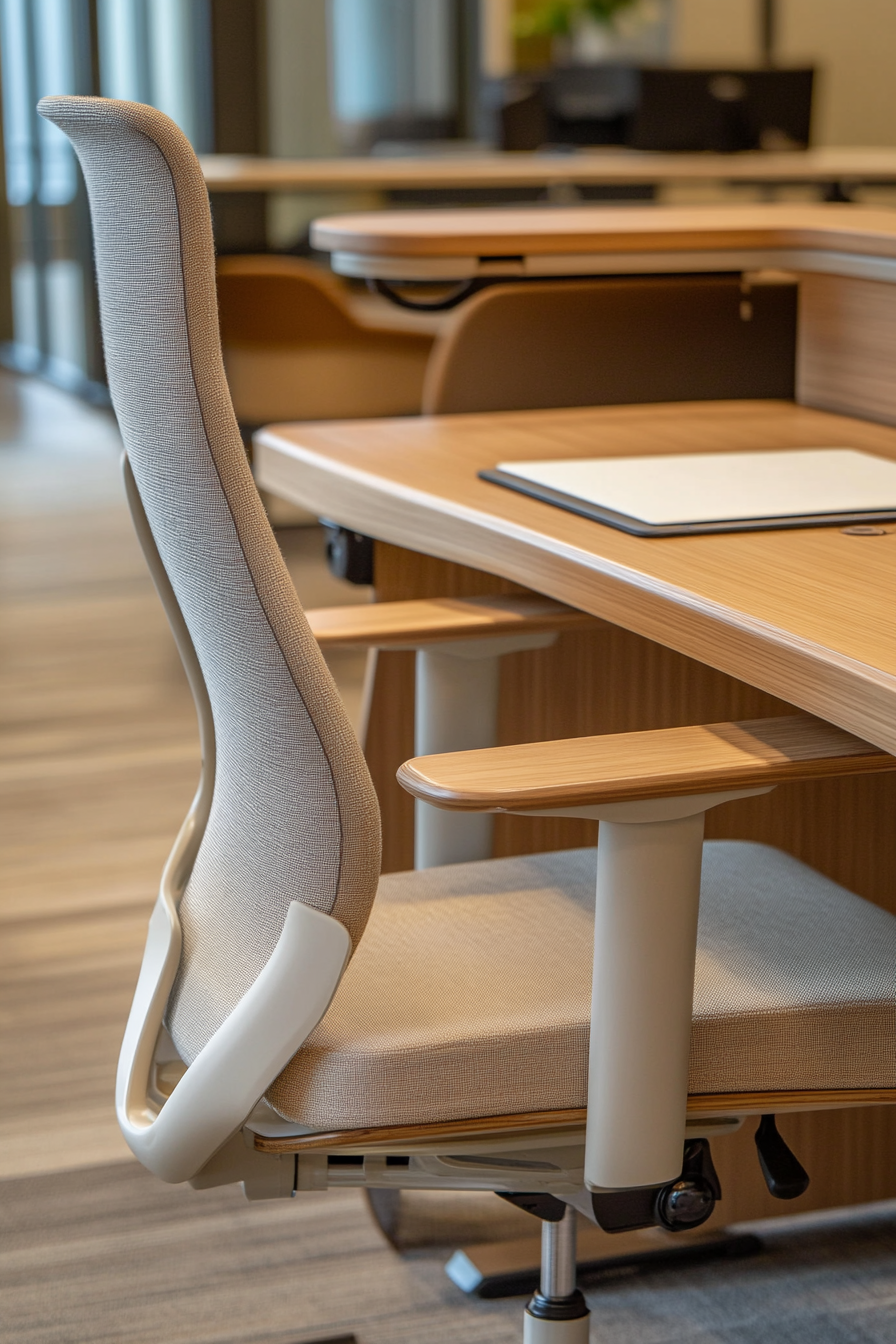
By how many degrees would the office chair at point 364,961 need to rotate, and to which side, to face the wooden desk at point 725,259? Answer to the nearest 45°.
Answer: approximately 90° to its left

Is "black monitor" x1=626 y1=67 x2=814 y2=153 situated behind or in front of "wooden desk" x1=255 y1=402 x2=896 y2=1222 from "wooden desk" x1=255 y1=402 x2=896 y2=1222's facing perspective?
behind

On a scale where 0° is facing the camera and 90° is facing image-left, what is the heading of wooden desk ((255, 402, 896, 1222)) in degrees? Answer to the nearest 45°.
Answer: approximately 45°

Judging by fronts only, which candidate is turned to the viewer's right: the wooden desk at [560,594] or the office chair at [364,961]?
the office chair

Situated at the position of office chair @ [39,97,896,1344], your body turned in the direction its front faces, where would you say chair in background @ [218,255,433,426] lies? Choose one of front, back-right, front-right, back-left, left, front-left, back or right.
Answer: left

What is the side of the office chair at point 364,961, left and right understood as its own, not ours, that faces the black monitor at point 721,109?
left

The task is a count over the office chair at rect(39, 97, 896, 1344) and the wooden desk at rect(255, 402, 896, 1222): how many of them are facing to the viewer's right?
1

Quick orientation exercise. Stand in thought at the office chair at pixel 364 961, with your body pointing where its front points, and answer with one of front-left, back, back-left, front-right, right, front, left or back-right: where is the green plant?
left

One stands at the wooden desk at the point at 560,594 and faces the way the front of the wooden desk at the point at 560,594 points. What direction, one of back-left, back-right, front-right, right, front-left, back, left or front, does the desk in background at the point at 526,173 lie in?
back-right

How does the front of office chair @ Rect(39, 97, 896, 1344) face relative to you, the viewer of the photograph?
facing to the right of the viewer
